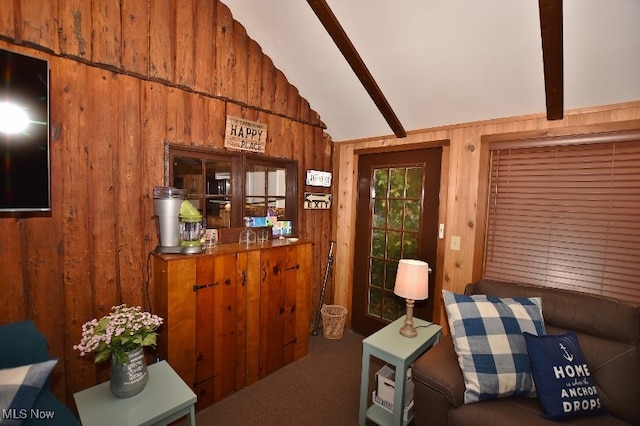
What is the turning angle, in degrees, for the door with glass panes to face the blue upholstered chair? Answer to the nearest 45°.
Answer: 0° — it already faces it

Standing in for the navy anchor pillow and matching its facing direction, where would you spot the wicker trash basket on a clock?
The wicker trash basket is roughly at 4 o'clock from the navy anchor pillow.

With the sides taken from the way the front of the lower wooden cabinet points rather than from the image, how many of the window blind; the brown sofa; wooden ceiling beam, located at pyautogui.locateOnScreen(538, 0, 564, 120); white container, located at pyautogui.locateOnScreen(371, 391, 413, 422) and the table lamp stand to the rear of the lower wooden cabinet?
0

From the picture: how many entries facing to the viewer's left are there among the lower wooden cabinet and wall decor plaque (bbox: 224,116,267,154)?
0

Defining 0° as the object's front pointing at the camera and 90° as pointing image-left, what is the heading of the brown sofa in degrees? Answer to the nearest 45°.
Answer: approximately 45°

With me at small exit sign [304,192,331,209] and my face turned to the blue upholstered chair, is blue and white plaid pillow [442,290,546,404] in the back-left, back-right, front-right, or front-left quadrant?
front-left

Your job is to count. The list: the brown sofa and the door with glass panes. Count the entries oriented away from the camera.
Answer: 0

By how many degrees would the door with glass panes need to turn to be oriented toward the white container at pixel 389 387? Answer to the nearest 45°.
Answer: approximately 45° to its left

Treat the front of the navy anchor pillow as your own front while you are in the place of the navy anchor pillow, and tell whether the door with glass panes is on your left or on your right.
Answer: on your right

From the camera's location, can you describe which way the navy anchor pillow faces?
facing the viewer and to the left of the viewer

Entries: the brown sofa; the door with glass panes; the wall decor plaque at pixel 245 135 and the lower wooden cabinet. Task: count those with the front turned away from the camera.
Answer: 0

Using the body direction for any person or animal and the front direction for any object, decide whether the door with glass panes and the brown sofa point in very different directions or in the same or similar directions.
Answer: same or similar directions

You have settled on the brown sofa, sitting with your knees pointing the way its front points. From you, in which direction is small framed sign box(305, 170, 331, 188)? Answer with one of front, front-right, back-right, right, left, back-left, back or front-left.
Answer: front-right

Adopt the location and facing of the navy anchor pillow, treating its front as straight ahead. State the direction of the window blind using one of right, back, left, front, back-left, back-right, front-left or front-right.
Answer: back-right

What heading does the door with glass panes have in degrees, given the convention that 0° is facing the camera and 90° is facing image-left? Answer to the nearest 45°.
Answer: approximately 45°

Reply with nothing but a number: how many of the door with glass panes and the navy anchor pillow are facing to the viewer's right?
0

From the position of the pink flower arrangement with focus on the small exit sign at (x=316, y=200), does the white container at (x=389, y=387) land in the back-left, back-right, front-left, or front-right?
front-right

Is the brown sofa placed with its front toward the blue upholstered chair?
yes

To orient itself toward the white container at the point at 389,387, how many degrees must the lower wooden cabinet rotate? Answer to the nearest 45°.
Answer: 0° — it already faces it

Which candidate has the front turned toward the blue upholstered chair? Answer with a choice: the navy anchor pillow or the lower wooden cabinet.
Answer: the navy anchor pillow

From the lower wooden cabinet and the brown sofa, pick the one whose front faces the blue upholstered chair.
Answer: the brown sofa
